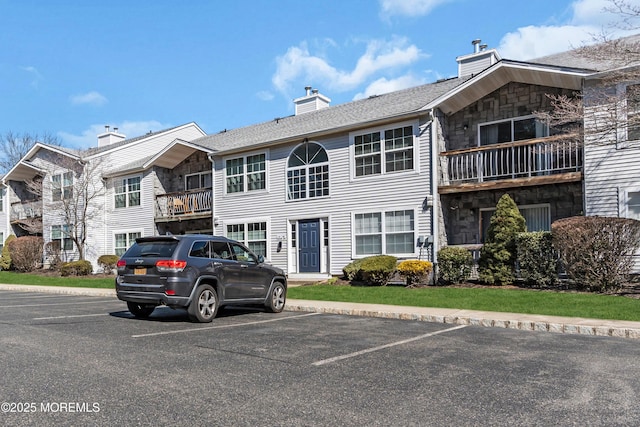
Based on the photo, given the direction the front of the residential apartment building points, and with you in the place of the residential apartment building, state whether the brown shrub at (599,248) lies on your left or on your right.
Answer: on your left

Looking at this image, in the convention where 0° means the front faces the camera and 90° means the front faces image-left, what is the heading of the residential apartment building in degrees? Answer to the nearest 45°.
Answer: approximately 45°

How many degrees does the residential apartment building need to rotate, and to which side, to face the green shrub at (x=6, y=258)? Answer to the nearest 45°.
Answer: approximately 90° to its right

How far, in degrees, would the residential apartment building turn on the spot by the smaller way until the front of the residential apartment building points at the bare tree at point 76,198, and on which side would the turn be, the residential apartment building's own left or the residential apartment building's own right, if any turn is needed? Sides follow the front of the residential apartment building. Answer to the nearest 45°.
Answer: approximately 90° to the residential apartment building's own right

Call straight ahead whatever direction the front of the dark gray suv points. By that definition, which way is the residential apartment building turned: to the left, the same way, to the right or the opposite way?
the opposite way

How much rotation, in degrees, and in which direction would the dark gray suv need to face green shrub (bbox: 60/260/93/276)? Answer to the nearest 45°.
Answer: approximately 45° to its left

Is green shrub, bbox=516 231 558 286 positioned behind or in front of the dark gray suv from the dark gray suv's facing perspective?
in front

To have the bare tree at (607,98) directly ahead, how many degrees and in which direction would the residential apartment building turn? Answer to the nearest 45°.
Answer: approximately 90° to its left

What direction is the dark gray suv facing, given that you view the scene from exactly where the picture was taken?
facing away from the viewer and to the right of the viewer
